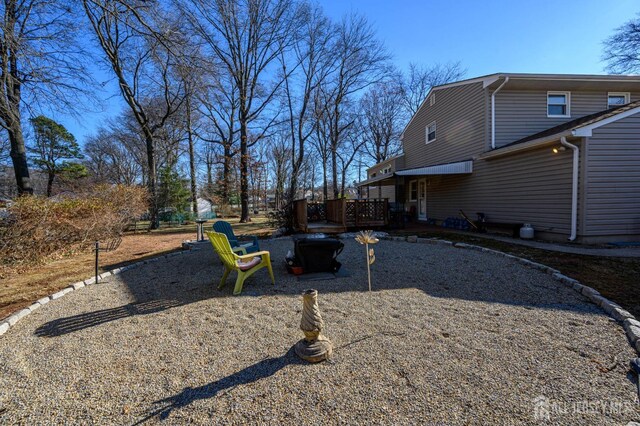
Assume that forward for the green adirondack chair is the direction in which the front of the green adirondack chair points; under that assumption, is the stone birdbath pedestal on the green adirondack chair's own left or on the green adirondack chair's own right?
on the green adirondack chair's own right

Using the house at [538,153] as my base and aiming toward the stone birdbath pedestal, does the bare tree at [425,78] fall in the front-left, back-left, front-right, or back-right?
back-right

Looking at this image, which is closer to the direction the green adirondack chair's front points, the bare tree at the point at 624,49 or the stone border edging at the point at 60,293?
the bare tree

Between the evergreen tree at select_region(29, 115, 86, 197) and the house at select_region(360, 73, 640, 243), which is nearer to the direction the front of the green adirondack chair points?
the house
